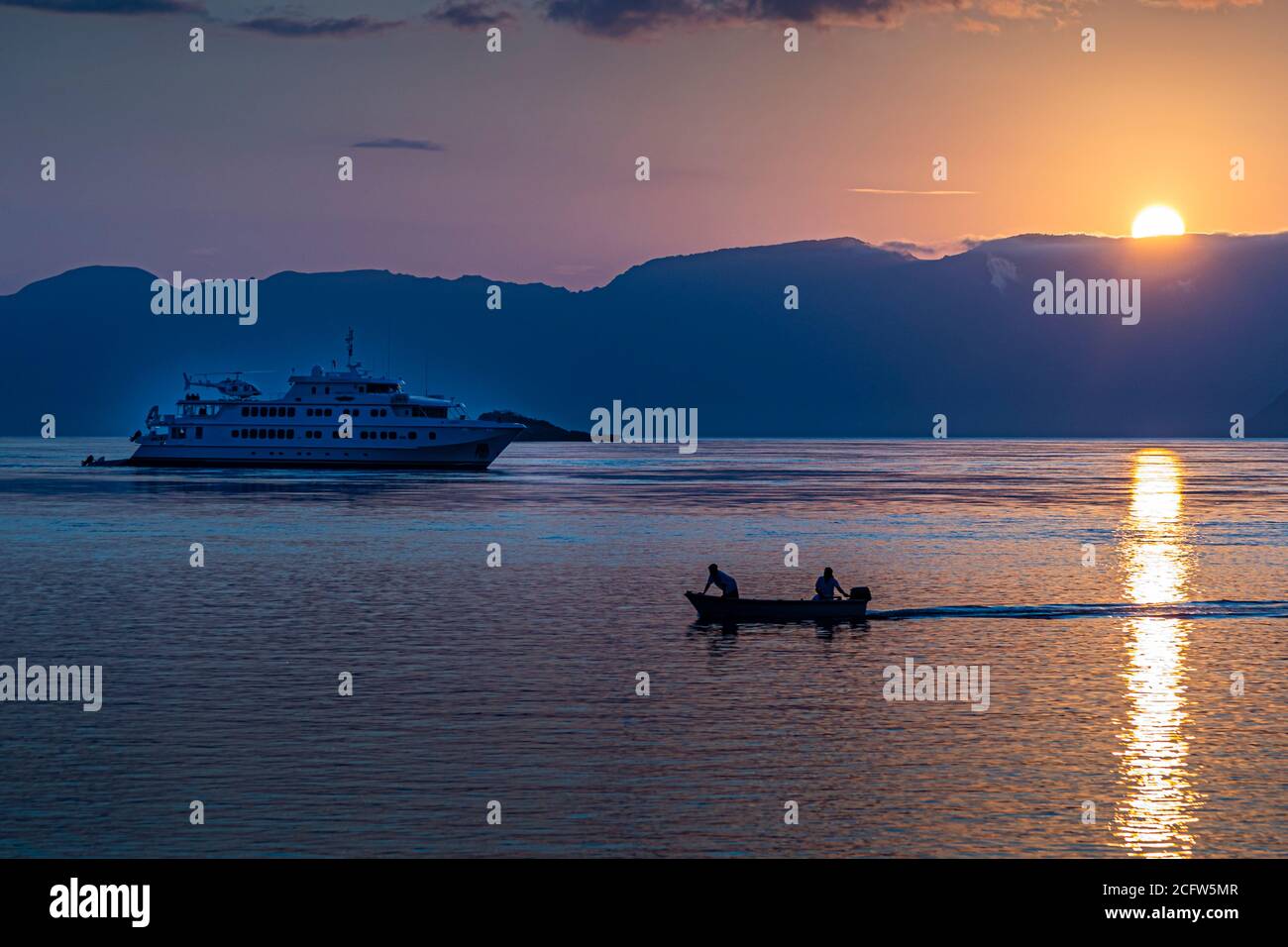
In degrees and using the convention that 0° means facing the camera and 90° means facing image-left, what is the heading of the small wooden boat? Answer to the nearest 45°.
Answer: approximately 90°
